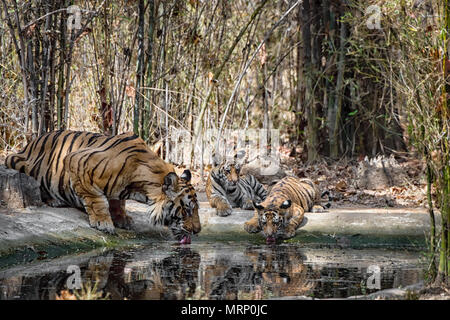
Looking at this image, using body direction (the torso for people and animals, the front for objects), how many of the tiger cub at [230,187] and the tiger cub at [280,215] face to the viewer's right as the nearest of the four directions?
0

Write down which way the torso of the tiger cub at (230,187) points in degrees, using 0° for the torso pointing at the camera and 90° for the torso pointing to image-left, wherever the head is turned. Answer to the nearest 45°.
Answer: approximately 45°

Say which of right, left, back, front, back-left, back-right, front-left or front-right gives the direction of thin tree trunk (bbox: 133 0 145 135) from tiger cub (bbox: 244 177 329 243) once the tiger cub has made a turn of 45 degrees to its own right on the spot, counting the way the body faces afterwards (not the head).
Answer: front-right

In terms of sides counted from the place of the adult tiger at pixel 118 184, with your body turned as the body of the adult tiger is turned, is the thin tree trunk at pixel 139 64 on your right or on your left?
on your left

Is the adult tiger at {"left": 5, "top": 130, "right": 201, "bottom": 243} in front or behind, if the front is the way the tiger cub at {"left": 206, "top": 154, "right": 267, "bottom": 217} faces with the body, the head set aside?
in front

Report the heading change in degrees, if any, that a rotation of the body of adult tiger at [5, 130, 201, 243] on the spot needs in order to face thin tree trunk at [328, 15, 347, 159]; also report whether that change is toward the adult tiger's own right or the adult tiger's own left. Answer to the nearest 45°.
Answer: approximately 90° to the adult tiger's own left

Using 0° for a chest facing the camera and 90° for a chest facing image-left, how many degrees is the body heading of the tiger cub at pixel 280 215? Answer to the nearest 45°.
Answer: approximately 45°

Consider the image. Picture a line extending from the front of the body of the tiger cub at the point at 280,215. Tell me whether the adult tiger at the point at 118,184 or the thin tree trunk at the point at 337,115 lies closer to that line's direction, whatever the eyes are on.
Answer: the adult tiger

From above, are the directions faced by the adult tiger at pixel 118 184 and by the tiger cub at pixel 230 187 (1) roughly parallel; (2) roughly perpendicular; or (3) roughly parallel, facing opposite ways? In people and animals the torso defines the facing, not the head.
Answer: roughly perpendicular

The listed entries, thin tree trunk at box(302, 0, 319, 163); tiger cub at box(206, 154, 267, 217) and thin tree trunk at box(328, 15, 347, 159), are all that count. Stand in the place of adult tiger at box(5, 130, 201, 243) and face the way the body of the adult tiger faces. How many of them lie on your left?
3

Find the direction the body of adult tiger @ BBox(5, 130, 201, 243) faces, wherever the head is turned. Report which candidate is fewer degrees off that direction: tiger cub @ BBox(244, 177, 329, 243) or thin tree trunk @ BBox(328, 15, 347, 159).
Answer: the tiger cub

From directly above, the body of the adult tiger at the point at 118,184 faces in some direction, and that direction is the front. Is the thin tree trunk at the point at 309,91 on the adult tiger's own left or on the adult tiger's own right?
on the adult tiger's own left

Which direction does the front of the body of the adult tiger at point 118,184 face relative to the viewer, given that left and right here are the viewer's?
facing the viewer and to the right of the viewer

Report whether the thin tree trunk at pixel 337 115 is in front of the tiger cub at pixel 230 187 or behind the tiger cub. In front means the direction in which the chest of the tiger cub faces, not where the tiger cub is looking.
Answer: behind
